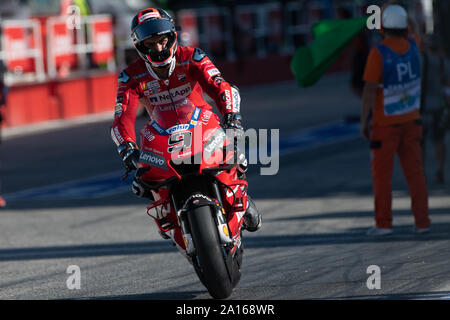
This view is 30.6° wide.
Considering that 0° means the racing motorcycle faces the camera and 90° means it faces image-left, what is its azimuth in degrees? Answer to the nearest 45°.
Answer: approximately 0°

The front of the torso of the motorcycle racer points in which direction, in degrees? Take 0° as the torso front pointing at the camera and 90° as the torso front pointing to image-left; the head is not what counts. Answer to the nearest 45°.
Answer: approximately 0°
